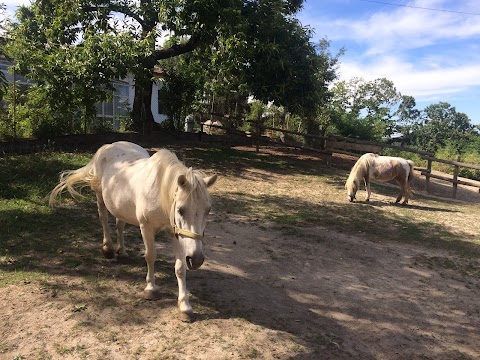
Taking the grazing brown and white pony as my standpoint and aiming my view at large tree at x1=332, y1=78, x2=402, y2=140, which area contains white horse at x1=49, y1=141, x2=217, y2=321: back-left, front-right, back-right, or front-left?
back-left

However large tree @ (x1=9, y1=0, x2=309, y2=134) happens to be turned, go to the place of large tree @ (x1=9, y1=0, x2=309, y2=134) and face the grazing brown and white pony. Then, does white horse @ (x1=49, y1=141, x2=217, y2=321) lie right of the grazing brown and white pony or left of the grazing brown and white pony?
right

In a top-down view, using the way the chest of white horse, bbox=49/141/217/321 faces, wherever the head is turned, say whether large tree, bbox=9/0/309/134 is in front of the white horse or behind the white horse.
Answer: behind

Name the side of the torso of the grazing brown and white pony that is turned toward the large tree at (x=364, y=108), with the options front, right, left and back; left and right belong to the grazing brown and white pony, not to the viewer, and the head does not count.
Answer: right

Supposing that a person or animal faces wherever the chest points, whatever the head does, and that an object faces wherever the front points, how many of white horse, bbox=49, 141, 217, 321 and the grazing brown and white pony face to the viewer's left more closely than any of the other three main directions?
1

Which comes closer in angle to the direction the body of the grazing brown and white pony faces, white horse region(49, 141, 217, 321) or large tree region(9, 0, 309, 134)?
the large tree

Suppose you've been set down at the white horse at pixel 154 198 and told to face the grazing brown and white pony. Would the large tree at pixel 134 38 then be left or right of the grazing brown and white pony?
left

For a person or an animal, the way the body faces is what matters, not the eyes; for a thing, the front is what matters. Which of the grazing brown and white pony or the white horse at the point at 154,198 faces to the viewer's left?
the grazing brown and white pony

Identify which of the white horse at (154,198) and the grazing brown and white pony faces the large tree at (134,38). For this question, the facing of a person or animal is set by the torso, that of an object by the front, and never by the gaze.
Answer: the grazing brown and white pony

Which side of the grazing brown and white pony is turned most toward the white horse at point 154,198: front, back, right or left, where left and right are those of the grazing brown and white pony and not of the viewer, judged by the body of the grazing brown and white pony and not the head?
left

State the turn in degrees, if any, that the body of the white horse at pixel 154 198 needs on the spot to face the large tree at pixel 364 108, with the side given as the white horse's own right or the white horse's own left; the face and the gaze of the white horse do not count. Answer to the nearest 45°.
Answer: approximately 90° to the white horse's own left

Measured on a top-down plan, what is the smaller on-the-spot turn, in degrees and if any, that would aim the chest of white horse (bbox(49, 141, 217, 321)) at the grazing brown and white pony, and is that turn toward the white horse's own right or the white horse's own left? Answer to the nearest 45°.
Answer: approximately 90° to the white horse's own left

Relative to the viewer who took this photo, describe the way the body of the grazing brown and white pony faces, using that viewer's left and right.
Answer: facing to the left of the viewer
